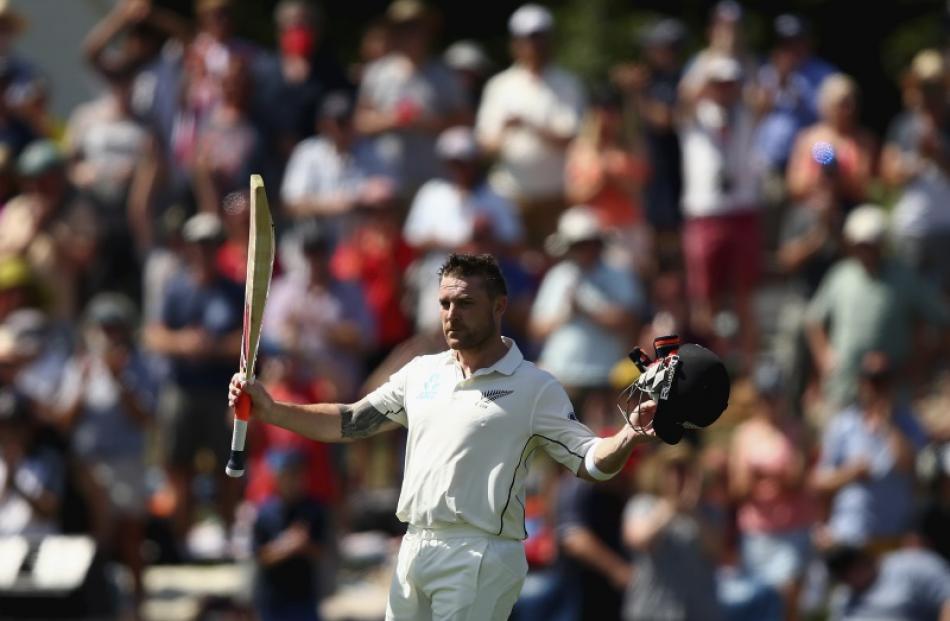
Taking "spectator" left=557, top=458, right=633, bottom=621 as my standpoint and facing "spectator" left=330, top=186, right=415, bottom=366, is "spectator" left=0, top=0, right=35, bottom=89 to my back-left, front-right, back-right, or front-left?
front-left

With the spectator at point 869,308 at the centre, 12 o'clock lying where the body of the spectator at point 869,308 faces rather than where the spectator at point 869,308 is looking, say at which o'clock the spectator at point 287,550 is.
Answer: the spectator at point 287,550 is roughly at 2 o'clock from the spectator at point 869,308.

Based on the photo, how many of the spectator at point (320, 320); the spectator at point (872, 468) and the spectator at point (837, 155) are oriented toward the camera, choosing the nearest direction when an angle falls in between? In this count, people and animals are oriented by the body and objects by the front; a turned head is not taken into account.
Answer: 3

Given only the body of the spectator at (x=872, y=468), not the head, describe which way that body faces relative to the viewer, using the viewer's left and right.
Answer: facing the viewer

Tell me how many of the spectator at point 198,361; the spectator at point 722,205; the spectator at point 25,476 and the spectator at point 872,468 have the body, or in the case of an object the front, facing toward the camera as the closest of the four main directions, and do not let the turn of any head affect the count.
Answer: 4

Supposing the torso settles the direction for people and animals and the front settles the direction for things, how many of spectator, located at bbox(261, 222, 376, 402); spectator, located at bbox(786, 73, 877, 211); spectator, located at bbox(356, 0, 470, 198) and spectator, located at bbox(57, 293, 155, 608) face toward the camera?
4

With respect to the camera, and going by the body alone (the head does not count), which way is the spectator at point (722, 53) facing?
toward the camera

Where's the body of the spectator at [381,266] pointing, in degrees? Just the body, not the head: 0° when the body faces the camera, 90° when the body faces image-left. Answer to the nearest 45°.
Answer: approximately 45°

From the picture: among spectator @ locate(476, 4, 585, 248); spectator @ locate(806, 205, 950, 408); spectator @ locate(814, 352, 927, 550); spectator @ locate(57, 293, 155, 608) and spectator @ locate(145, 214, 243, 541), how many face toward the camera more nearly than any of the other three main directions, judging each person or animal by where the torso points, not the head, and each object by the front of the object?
5

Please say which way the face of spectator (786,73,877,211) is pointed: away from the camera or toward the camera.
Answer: toward the camera

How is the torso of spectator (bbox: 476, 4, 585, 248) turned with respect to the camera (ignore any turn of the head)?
toward the camera
